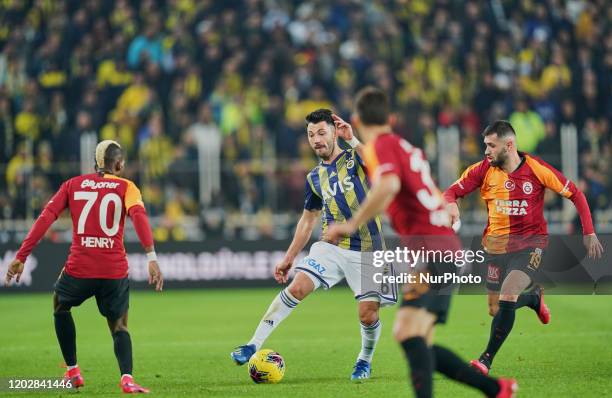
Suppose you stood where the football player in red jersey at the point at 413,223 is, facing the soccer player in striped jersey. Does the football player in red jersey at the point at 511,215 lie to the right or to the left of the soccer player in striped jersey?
right

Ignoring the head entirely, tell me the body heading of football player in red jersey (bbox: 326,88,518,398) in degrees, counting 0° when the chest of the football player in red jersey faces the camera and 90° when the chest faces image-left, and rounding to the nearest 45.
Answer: approximately 135°

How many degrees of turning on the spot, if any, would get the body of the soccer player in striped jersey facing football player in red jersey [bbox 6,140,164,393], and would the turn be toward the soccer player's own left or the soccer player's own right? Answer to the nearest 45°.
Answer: approximately 45° to the soccer player's own right

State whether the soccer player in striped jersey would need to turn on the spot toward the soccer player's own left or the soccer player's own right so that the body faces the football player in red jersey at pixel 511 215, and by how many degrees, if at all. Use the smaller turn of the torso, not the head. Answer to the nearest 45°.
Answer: approximately 135° to the soccer player's own left

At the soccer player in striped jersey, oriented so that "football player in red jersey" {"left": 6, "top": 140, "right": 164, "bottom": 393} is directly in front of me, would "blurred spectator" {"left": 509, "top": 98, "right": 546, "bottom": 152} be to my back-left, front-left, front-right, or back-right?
back-right

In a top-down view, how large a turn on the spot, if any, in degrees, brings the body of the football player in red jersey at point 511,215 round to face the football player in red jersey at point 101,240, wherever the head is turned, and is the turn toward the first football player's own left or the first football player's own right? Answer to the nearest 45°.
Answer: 0° — they already face them

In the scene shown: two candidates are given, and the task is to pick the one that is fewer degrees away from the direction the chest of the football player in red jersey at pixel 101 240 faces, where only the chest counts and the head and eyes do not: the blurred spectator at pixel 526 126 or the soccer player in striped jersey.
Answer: the blurred spectator

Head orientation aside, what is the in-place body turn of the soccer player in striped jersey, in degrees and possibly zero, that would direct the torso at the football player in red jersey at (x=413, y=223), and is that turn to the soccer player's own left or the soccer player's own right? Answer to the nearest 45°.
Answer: approximately 45° to the soccer player's own left

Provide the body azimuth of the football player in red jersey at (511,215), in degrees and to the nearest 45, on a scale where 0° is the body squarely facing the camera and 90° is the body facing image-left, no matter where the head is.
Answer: approximately 45°

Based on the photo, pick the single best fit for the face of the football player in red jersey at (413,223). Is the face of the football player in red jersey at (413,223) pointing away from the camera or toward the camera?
away from the camera

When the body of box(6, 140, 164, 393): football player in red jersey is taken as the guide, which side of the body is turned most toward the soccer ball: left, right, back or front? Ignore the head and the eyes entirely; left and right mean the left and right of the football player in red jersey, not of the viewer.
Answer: right

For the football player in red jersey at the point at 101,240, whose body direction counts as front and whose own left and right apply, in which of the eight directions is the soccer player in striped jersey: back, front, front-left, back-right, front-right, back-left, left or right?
right

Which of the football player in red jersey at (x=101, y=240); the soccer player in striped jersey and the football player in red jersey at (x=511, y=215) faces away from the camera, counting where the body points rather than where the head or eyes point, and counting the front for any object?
the football player in red jersey at (x=101, y=240)

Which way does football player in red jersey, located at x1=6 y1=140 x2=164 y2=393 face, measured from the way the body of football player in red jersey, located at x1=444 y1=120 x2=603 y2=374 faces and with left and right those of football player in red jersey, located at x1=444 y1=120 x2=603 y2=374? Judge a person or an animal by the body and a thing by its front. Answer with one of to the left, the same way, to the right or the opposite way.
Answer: the opposite way

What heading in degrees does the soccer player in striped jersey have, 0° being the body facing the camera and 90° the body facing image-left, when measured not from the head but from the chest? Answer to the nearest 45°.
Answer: approximately 45°

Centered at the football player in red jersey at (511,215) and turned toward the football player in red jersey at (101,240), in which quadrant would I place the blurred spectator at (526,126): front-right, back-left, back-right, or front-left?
back-right

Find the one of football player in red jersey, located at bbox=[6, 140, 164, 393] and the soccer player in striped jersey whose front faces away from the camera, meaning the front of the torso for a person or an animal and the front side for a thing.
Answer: the football player in red jersey

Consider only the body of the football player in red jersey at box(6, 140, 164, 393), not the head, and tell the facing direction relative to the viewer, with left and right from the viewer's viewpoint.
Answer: facing away from the viewer
